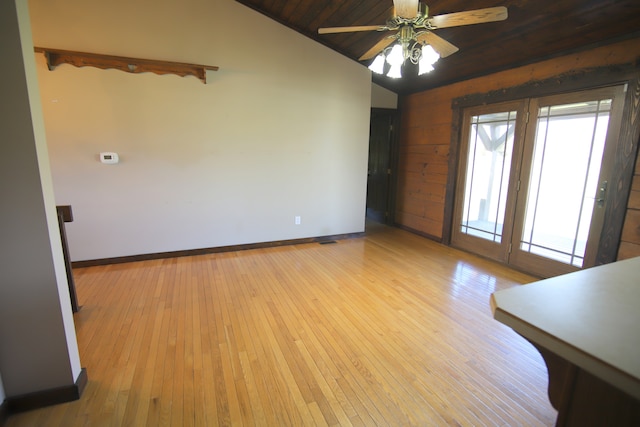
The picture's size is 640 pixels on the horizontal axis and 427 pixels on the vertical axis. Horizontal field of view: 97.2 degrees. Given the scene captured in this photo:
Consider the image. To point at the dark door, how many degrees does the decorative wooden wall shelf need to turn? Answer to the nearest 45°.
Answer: approximately 90° to its left

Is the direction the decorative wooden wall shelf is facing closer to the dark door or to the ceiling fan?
the ceiling fan

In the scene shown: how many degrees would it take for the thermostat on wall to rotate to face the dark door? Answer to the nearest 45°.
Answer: approximately 90° to its left

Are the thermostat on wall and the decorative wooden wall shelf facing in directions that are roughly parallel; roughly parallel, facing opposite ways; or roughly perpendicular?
roughly parallel

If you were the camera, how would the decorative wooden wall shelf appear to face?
facing the viewer

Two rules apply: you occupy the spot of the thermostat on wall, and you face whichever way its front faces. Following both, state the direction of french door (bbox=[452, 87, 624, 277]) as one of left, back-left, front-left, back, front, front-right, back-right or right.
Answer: front-left

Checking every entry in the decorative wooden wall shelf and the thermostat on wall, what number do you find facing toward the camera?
2

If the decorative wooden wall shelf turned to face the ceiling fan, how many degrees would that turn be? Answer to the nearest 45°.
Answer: approximately 45° to its left

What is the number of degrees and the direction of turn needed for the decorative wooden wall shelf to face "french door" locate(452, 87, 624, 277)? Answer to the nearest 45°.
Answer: approximately 45° to its left

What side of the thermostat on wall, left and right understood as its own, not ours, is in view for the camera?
front

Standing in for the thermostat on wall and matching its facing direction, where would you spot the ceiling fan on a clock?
The ceiling fan is roughly at 11 o'clock from the thermostat on wall.

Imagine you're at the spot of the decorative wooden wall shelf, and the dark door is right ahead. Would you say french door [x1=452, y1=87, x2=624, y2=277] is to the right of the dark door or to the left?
right
